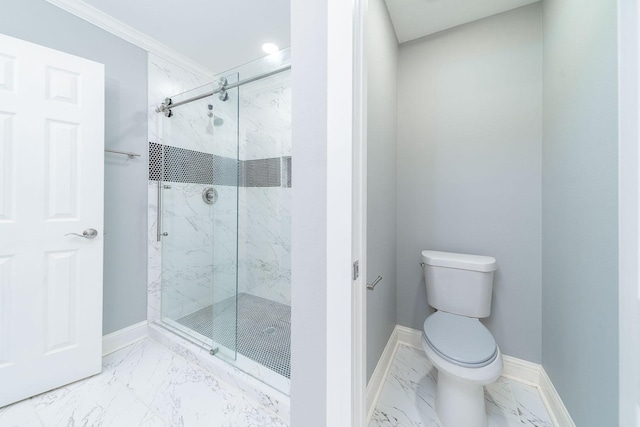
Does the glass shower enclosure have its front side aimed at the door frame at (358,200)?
no

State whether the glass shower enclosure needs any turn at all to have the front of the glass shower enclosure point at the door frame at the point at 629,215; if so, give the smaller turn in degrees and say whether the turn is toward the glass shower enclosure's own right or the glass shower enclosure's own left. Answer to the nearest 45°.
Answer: approximately 90° to the glass shower enclosure's own left

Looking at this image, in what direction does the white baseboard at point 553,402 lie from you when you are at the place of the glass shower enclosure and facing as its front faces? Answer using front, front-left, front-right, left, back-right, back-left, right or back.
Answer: left

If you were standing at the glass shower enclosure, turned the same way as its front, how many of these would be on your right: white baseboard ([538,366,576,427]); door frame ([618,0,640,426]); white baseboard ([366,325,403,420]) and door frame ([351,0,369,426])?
0

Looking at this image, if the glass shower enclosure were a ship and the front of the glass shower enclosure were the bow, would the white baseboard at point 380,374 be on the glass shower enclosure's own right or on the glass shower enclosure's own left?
on the glass shower enclosure's own left

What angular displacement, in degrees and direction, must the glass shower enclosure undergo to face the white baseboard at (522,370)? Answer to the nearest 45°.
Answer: approximately 90° to its left

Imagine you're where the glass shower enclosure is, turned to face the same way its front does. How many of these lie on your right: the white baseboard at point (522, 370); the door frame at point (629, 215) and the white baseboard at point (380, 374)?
0

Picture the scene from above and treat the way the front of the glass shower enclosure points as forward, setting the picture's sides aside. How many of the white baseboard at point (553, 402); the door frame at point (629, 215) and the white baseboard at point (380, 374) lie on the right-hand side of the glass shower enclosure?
0

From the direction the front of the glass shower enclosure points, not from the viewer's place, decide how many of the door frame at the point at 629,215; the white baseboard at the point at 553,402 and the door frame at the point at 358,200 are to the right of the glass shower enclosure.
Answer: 0

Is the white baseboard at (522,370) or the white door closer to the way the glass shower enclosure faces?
the white door

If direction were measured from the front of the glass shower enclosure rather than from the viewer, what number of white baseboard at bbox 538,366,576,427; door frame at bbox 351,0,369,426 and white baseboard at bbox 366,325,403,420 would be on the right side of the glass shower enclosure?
0

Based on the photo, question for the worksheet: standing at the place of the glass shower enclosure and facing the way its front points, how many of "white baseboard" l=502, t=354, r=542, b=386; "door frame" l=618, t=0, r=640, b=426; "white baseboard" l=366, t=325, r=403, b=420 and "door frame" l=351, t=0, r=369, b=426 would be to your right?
0

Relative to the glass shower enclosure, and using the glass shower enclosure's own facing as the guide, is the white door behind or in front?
in front
